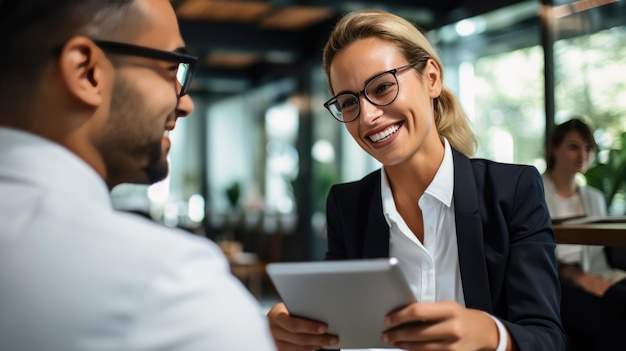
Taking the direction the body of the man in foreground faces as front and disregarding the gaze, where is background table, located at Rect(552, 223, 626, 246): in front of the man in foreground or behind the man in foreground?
in front

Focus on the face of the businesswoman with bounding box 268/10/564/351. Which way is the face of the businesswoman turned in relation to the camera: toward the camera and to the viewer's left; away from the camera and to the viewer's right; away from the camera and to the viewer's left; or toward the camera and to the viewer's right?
toward the camera and to the viewer's left

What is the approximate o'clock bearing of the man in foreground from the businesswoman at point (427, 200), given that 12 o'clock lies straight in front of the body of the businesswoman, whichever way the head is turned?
The man in foreground is roughly at 11 o'clock from the businesswoman.

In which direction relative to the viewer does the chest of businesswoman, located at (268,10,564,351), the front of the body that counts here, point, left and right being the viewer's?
facing the viewer and to the left of the viewer

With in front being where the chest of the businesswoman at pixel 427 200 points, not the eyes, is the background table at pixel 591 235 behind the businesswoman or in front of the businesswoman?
behind

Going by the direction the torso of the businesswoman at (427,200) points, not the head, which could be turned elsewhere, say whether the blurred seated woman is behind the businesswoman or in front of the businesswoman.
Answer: behind

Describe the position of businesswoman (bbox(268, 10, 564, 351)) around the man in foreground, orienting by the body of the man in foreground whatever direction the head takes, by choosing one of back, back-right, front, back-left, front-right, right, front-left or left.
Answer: front

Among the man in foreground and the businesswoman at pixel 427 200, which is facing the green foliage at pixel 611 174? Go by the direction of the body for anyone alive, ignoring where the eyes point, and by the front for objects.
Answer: the man in foreground

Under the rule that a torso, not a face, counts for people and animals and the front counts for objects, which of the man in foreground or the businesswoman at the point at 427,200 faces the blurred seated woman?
the man in foreground

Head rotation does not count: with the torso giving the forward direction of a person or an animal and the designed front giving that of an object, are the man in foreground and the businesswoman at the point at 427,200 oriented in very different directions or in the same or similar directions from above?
very different directions

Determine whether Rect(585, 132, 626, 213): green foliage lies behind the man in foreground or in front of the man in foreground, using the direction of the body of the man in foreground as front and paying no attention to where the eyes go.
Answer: in front

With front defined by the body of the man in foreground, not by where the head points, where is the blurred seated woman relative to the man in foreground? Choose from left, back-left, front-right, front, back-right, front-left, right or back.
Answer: front

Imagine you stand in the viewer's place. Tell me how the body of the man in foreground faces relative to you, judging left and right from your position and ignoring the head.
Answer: facing away from the viewer and to the right of the viewer
